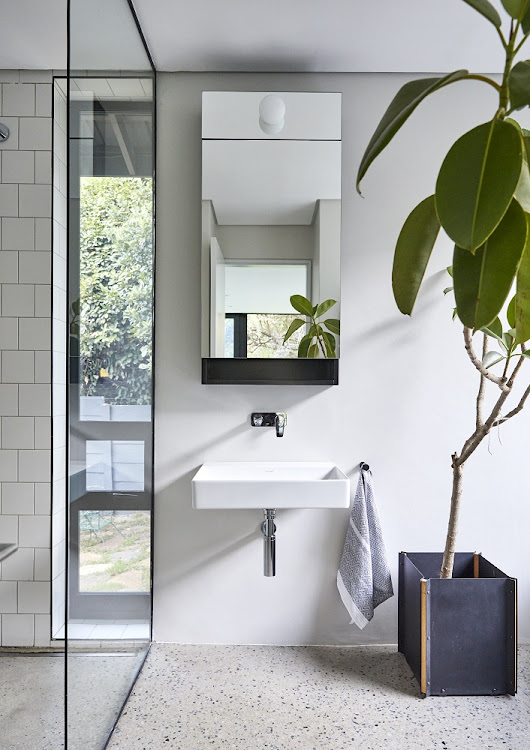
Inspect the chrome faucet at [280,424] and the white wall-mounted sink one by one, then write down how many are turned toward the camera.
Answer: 2

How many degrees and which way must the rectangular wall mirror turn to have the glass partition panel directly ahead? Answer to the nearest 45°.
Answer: approximately 45° to its right

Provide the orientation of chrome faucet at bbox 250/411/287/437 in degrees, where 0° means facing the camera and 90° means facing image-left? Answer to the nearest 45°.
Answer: approximately 0°
